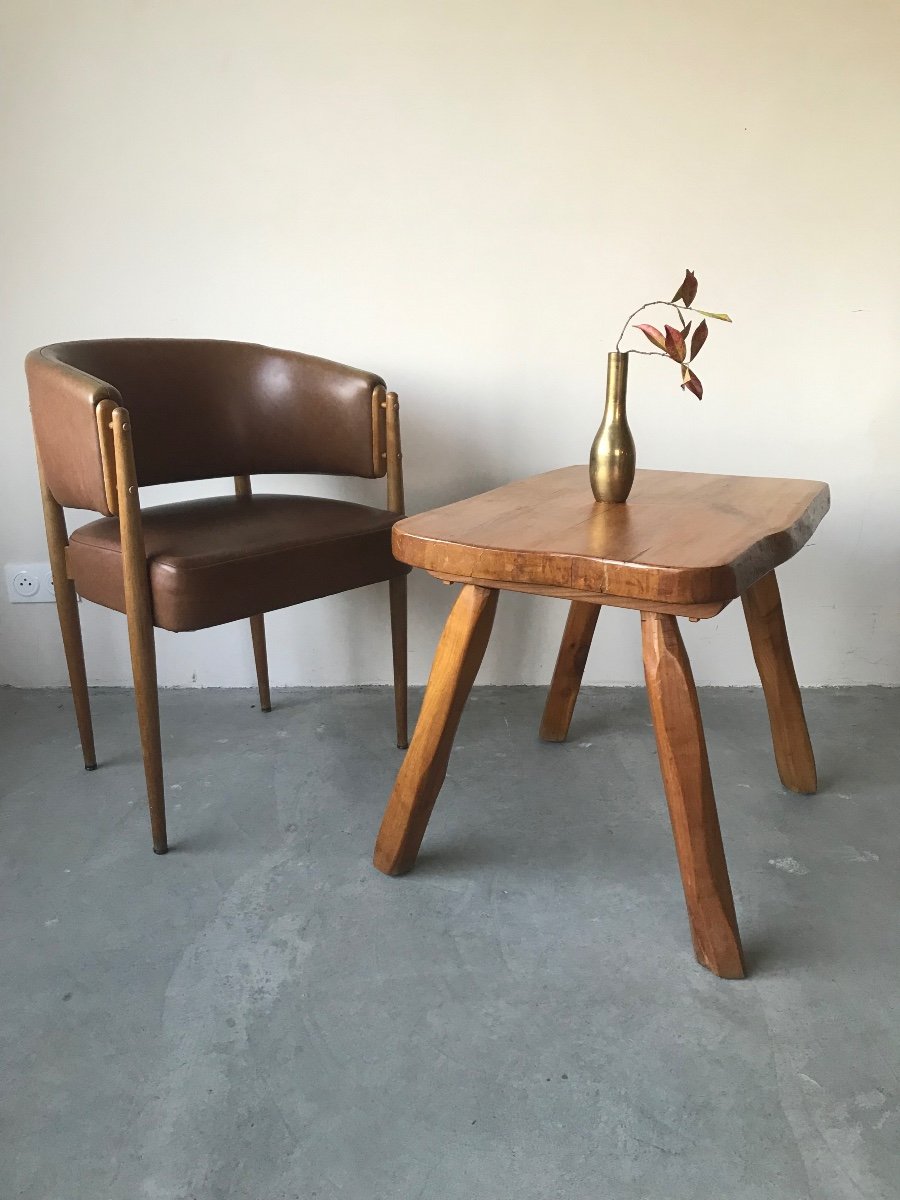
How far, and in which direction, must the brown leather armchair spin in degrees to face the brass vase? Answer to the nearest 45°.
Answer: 0° — it already faces it

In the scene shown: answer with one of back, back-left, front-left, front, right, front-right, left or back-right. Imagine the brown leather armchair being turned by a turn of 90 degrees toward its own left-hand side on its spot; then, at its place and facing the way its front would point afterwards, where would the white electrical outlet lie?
left

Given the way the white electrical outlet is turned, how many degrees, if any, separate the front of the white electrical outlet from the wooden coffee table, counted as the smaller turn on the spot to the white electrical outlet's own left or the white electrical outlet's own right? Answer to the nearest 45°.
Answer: approximately 45° to the white electrical outlet's own left
